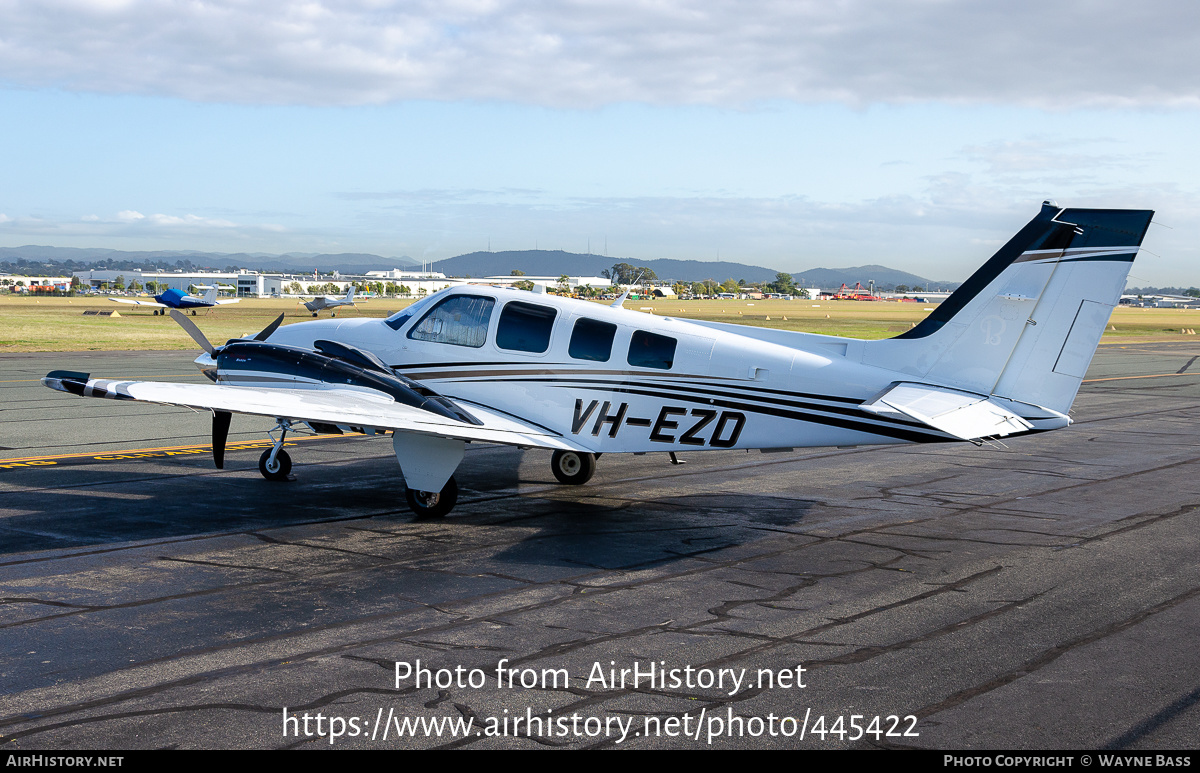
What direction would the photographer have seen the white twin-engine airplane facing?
facing away from the viewer and to the left of the viewer
